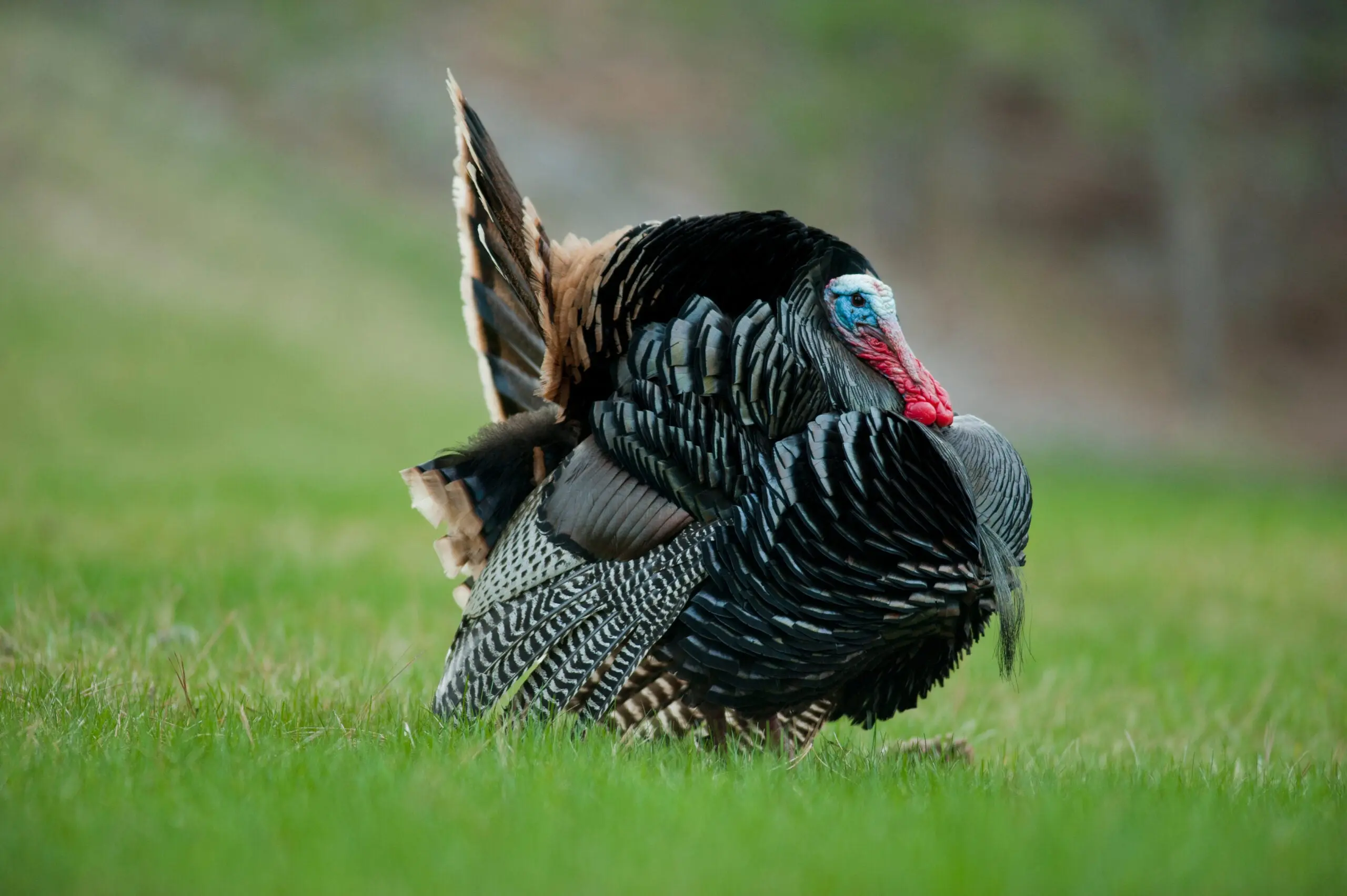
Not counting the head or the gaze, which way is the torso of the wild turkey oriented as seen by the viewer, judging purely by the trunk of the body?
to the viewer's right
